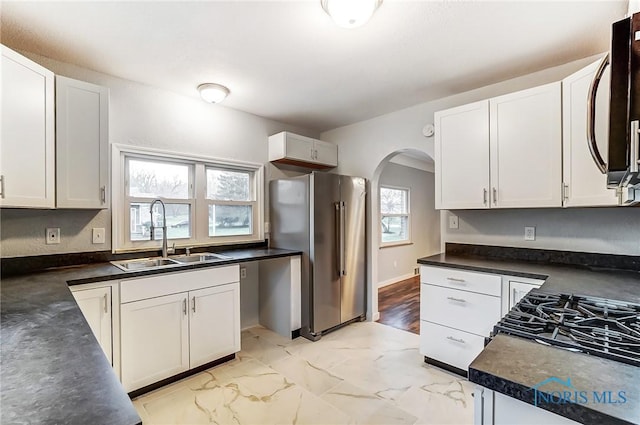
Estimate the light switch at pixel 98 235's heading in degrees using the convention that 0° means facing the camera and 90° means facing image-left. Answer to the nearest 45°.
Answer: approximately 0°

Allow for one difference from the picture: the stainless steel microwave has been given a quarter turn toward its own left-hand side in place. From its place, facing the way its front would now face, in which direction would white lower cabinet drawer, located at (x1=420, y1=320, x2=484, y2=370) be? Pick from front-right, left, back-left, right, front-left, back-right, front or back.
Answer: back-right

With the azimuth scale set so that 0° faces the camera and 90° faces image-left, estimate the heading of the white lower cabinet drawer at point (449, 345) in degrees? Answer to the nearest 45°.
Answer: approximately 45°

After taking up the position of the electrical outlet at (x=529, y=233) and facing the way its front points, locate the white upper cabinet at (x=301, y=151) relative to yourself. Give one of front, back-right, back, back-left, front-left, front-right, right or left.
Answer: right

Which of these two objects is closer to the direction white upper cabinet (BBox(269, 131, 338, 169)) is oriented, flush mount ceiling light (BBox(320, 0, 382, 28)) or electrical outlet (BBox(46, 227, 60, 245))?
the flush mount ceiling light

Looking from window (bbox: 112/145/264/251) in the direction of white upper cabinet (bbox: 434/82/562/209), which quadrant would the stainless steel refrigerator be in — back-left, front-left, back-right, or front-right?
front-left

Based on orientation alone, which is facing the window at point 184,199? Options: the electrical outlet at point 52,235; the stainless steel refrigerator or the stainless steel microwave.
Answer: the stainless steel microwave

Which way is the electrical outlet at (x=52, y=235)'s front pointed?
toward the camera

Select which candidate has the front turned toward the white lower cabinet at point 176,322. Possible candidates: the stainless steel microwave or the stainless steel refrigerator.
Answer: the stainless steel microwave

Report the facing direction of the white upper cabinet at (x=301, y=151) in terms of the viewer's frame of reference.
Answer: facing the viewer and to the right of the viewer

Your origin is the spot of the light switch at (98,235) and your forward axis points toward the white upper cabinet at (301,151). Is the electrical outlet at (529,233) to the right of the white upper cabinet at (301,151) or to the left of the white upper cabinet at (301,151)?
right

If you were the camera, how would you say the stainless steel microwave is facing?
facing to the left of the viewer

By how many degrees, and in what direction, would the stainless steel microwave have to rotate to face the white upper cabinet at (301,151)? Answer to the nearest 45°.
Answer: approximately 45° to its right
